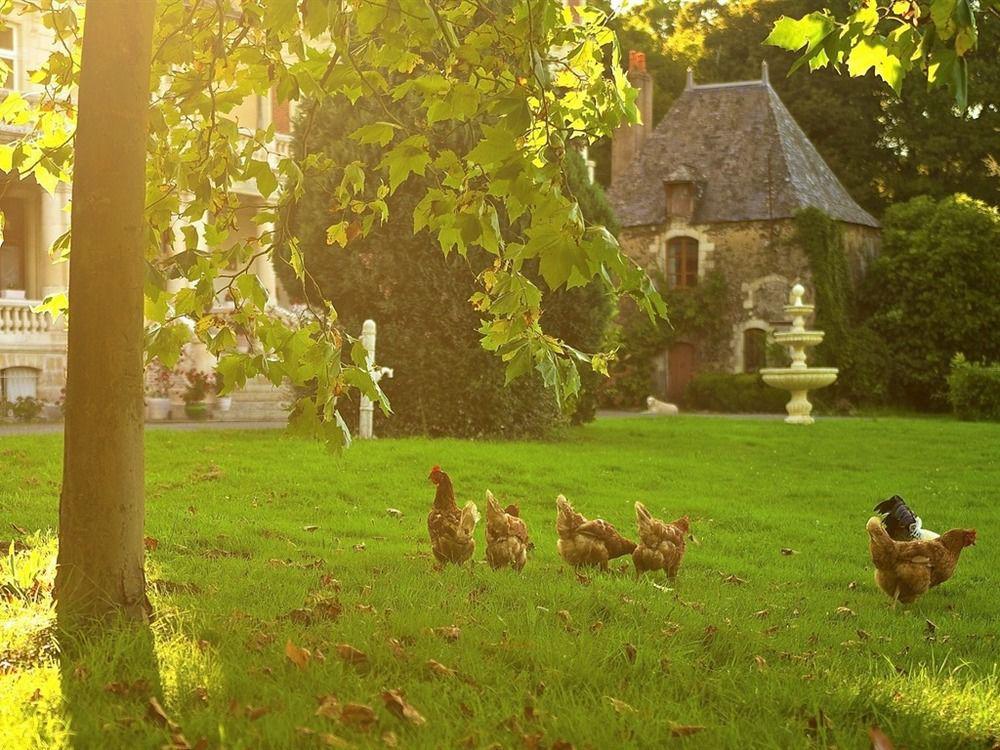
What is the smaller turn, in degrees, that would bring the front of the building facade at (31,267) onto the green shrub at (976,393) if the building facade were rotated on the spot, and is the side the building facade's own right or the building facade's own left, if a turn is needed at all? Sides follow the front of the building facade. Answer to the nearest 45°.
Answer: approximately 90° to the building facade's own left

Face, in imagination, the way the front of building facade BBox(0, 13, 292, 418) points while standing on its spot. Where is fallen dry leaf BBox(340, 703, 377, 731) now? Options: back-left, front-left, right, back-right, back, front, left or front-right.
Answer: front

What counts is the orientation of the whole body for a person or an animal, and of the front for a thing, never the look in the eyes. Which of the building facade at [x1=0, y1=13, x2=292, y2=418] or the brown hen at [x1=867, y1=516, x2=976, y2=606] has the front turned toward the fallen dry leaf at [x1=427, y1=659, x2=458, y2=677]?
the building facade

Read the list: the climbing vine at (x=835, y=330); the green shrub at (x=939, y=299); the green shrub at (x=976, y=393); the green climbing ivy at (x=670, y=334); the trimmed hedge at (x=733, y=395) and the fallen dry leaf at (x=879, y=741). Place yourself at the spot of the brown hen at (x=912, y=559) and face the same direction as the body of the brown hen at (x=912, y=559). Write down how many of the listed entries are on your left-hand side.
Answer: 5

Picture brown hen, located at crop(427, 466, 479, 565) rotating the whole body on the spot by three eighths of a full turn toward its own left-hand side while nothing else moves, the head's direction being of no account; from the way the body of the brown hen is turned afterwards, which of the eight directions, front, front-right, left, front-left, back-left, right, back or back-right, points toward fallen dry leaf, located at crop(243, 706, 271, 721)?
front-right

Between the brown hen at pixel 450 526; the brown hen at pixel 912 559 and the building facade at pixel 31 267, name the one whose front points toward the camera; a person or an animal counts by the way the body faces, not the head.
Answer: the building facade

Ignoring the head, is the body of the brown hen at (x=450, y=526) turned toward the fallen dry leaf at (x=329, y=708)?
no

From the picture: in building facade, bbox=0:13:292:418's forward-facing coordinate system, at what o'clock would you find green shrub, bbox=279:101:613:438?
The green shrub is roughly at 11 o'clock from the building facade.

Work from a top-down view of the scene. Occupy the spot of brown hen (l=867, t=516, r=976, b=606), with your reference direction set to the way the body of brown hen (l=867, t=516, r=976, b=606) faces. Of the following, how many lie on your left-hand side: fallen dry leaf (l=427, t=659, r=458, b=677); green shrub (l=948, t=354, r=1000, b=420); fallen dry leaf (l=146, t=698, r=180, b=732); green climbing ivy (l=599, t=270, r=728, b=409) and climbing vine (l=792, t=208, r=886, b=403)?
3

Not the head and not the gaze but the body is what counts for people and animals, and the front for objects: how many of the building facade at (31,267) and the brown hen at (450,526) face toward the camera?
1

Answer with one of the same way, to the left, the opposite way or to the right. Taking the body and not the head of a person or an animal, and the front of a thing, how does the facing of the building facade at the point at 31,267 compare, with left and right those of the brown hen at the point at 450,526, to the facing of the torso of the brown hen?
to the left

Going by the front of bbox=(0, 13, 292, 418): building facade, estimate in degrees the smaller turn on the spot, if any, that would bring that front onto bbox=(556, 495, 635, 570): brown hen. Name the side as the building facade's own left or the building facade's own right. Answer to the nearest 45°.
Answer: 0° — it already faces it

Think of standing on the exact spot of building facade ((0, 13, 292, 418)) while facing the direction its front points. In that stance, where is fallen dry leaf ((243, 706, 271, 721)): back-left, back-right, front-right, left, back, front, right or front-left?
front

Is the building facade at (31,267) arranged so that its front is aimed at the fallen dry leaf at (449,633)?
yes

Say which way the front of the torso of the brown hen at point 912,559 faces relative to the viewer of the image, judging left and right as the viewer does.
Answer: facing to the right of the viewer

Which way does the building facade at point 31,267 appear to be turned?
toward the camera

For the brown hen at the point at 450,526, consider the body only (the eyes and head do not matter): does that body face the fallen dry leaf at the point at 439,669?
no

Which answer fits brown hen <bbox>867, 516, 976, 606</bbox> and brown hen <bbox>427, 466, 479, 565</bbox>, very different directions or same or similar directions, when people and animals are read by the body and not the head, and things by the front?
very different directions

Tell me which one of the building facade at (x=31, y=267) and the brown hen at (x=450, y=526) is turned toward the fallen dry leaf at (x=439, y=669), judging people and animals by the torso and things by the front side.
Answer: the building facade

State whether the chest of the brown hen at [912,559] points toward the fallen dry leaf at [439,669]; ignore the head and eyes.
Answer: no
